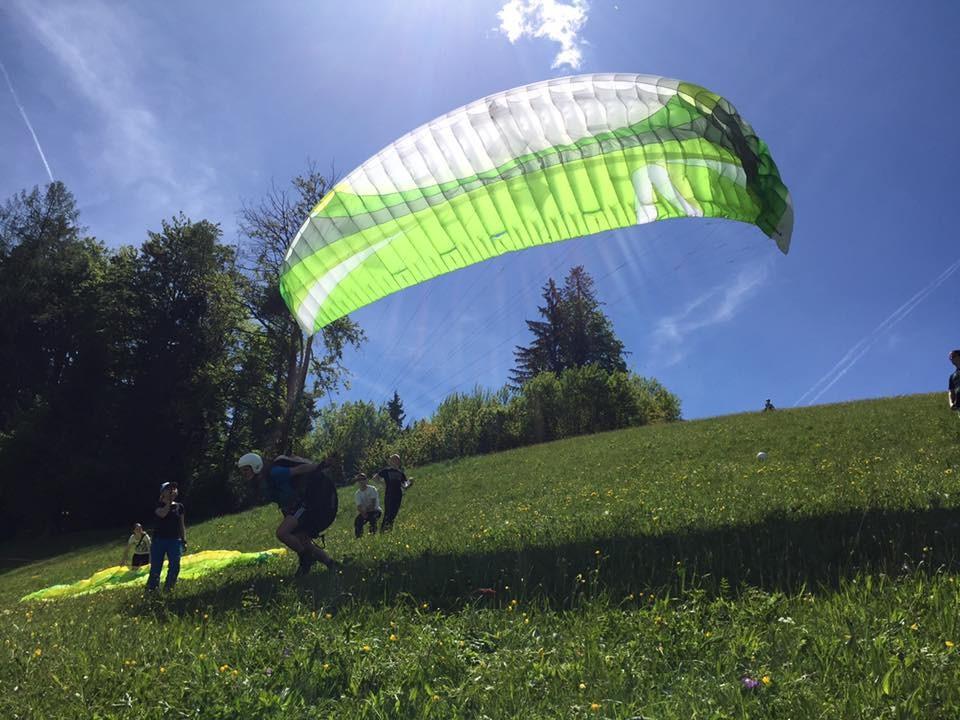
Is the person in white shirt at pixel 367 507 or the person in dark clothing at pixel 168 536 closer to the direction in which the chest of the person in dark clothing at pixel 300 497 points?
the person in dark clothing

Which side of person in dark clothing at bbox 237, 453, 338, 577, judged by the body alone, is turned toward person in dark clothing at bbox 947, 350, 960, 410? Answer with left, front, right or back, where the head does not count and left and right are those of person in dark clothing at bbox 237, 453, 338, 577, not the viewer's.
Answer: back

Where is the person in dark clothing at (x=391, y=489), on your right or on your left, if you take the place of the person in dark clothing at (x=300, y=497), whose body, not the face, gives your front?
on your right

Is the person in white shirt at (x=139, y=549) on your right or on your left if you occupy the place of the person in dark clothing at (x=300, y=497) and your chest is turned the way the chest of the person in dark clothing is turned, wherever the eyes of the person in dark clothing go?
on your right

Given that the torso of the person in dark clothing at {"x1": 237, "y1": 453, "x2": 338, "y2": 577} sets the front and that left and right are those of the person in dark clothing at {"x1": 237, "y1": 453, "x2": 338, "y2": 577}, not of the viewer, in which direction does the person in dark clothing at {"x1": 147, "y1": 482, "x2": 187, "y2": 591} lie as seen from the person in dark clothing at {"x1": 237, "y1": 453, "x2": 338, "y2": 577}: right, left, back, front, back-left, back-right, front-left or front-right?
front-right

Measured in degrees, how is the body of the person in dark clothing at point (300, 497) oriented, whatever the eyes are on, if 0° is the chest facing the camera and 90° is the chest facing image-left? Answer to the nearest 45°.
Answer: approximately 90°

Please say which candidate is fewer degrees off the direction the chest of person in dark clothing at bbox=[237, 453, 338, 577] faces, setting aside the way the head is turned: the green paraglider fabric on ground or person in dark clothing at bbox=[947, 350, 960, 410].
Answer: the green paraglider fabric on ground
